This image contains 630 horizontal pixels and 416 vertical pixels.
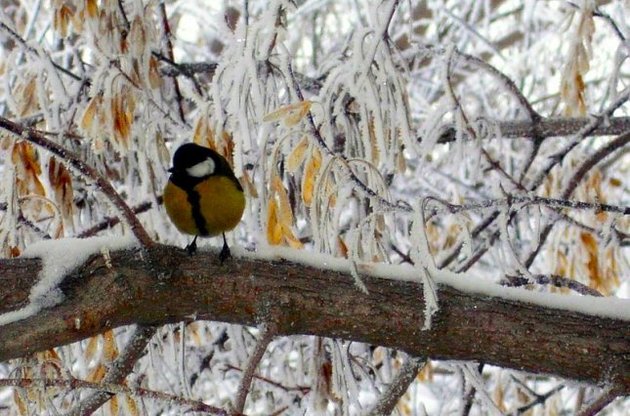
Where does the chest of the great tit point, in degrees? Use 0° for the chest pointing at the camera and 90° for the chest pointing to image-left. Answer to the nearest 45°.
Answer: approximately 45°
